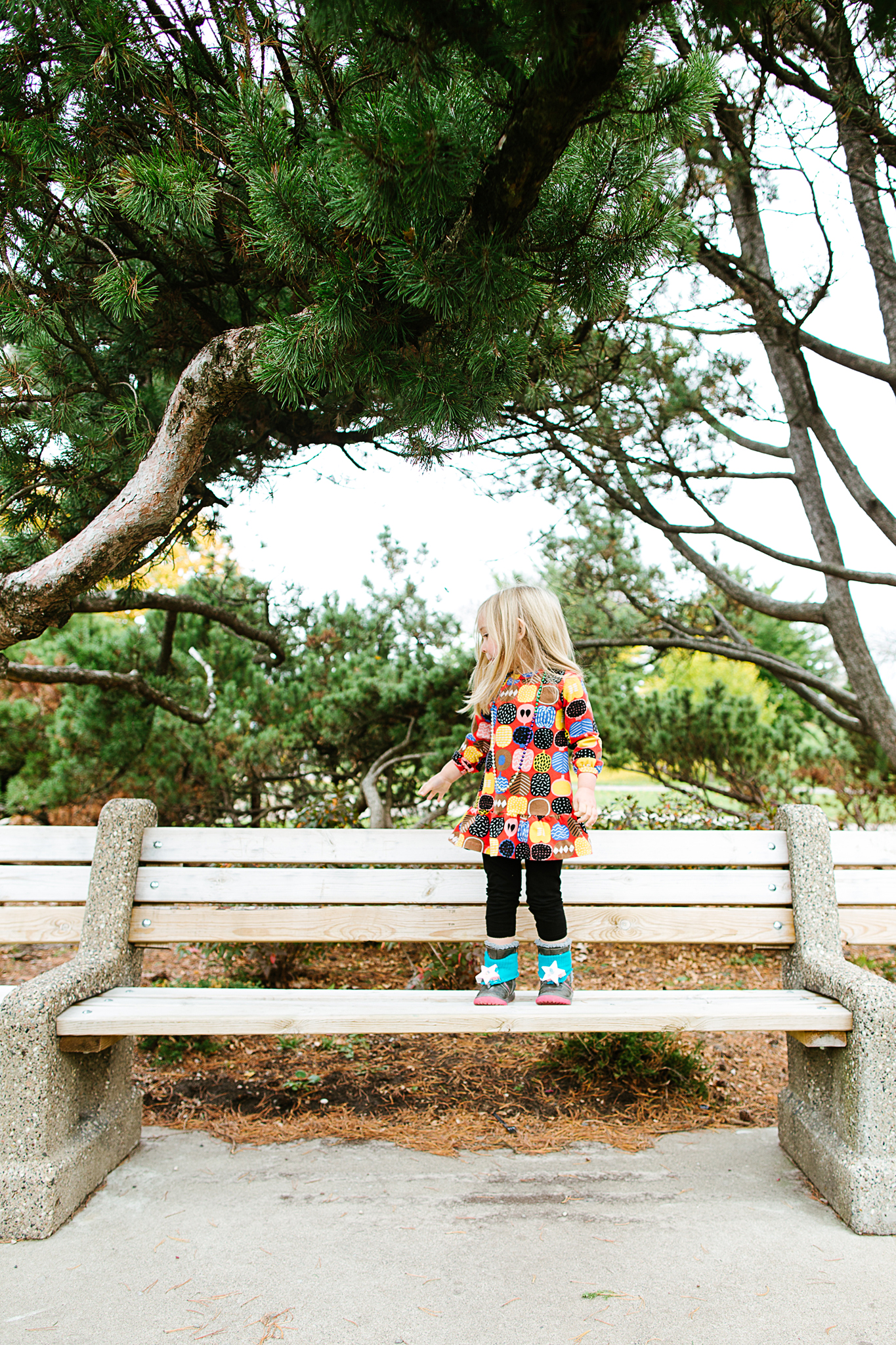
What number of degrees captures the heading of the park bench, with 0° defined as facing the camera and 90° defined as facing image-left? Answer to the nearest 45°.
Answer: approximately 0°

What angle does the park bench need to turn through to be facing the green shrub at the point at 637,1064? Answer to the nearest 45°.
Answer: approximately 135° to its left

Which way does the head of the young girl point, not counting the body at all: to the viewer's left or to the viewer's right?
to the viewer's left
